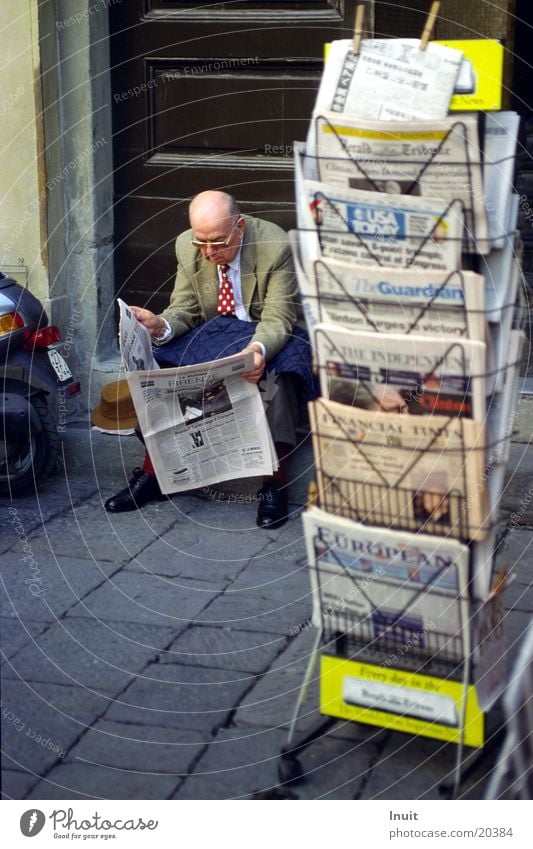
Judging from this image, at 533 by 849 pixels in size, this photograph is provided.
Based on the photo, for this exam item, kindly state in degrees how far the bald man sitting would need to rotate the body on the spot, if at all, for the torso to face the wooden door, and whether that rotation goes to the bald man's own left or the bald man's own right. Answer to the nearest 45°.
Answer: approximately 135° to the bald man's own right

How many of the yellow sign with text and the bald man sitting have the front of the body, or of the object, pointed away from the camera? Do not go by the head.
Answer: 0

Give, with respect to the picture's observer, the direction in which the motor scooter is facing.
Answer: facing away from the viewer and to the left of the viewer

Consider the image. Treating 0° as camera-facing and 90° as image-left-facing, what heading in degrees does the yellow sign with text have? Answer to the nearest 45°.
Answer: approximately 45°

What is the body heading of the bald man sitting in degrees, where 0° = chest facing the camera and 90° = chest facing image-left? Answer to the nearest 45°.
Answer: approximately 45°

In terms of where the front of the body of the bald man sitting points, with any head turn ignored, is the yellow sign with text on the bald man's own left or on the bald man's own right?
on the bald man's own left
